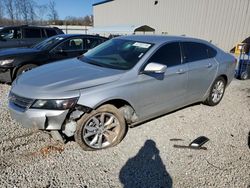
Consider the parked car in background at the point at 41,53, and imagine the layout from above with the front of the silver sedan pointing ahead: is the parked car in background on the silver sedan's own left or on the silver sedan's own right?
on the silver sedan's own right

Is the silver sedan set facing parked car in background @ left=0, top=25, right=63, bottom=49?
no

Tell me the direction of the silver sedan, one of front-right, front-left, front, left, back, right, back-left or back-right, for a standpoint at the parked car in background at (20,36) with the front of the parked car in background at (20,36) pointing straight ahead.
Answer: left

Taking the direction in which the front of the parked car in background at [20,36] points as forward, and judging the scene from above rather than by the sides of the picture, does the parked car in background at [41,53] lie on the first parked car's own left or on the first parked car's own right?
on the first parked car's own left

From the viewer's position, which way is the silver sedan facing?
facing the viewer and to the left of the viewer

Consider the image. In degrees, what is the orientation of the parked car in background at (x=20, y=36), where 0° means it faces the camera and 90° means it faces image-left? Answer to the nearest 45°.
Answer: approximately 90°

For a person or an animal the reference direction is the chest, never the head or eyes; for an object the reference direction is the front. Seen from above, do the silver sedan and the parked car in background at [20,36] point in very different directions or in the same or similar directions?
same or similar directions

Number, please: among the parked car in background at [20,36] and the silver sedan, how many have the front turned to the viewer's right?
0

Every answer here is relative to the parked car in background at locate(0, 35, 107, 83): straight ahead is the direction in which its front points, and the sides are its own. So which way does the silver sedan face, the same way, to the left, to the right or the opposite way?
the same way
